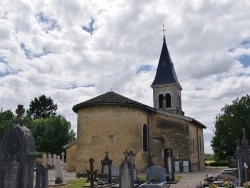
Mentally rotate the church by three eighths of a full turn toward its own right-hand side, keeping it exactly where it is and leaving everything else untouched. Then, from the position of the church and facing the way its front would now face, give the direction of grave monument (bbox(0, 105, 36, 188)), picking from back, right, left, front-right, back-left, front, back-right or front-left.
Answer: front

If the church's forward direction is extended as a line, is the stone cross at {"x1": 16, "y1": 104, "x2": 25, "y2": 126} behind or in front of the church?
behind

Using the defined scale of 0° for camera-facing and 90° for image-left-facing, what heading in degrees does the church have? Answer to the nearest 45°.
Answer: approximately 225°

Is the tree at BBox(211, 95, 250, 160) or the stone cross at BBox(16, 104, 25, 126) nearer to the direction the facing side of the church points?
the tree

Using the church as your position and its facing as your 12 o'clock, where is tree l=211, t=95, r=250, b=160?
The tree is roughly at 12 o'clock from the church.
